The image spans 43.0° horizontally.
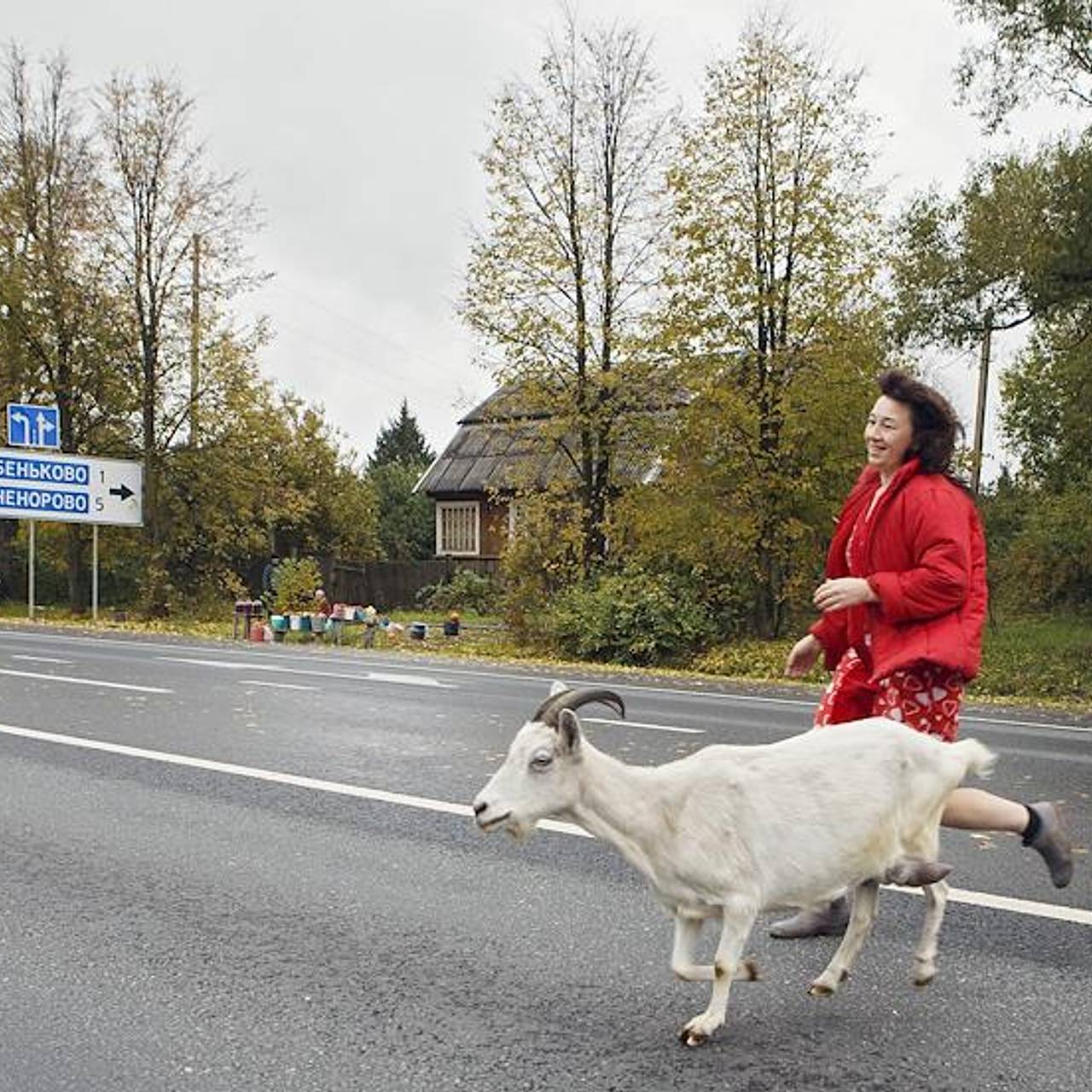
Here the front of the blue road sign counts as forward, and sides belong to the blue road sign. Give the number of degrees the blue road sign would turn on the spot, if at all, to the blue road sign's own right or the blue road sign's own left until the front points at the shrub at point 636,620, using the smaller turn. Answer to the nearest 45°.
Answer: approximately 45° to the blue road sign's own left

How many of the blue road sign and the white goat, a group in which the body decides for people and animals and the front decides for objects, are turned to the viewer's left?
1

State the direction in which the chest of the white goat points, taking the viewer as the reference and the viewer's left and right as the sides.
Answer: facing to the left of the viewer

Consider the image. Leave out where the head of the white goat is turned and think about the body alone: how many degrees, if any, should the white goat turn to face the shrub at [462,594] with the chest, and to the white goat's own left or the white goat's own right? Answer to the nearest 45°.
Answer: approximately 90° to the white goat's own right

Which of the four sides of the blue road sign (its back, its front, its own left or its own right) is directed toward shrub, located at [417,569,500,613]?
left

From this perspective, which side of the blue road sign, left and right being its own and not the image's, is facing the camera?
front

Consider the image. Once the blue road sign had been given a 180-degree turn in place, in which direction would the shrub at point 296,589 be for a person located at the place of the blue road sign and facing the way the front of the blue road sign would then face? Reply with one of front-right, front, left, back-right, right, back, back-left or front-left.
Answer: back-right

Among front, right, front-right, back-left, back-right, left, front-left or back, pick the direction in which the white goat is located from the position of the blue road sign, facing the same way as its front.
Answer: front

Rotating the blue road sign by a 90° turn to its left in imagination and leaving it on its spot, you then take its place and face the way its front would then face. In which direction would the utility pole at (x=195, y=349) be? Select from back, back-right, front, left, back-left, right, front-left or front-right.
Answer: front

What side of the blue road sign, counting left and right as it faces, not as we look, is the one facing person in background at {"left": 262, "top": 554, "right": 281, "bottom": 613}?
left
